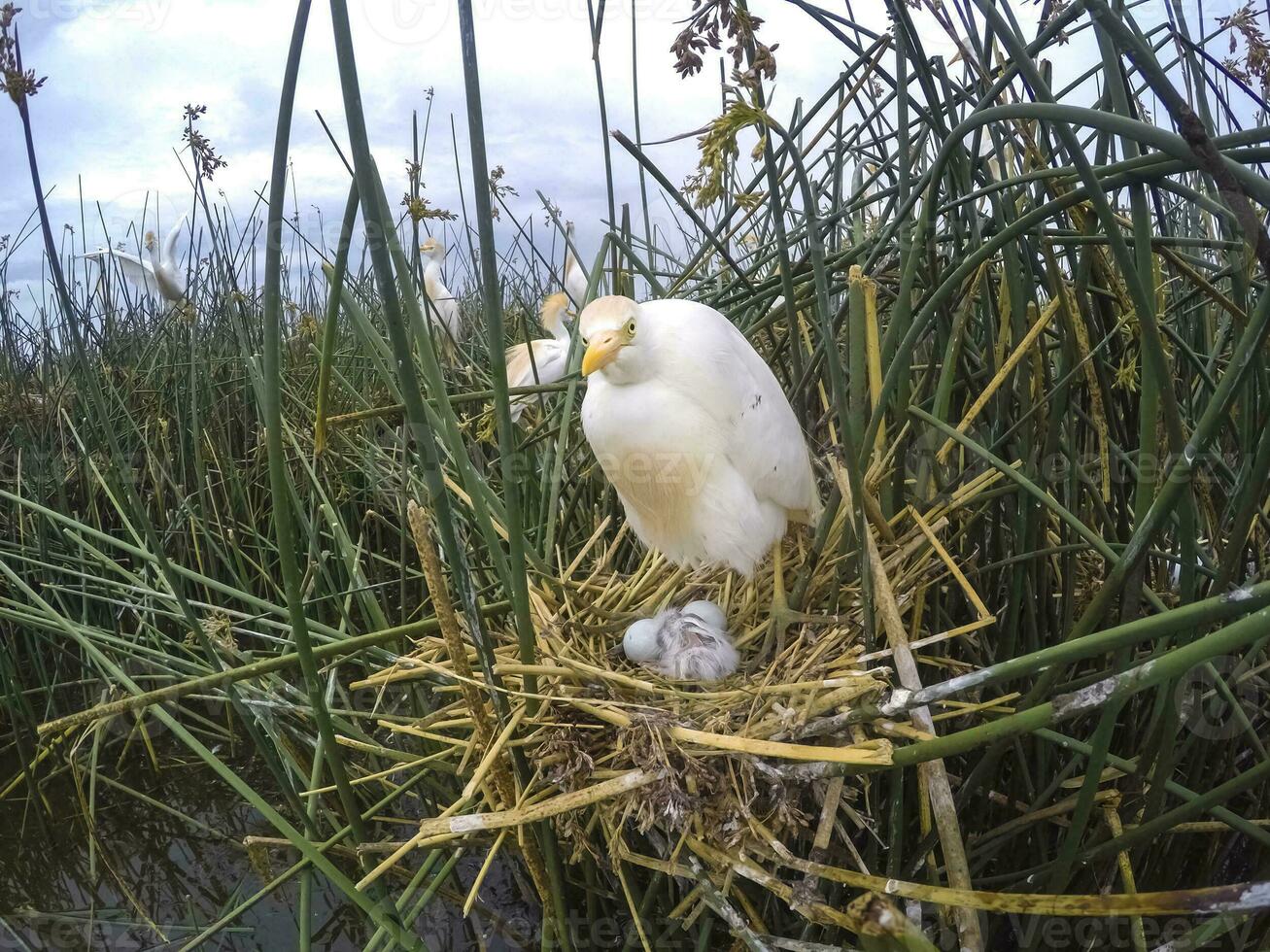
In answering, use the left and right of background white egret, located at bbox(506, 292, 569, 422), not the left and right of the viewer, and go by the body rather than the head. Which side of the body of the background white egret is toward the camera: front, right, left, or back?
right

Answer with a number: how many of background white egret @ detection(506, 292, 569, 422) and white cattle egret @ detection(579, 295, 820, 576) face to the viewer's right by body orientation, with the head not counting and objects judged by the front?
1

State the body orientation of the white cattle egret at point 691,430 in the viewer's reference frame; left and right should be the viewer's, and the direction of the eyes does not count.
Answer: facing the viewer and to the left of the viewer

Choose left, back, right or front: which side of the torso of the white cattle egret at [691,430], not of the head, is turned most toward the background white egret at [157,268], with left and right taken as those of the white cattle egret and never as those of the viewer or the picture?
right

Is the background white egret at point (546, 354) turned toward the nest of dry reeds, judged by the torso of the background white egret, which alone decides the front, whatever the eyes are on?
no

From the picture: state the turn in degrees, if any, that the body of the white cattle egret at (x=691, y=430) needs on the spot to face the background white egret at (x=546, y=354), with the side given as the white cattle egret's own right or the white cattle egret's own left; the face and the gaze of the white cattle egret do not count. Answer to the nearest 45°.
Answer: approximately 135° to the white cattle egret's own right

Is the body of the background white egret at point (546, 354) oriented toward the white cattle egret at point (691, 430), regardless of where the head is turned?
no

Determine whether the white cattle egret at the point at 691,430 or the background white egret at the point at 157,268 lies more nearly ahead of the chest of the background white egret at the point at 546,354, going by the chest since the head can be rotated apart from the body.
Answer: the white cattle egret

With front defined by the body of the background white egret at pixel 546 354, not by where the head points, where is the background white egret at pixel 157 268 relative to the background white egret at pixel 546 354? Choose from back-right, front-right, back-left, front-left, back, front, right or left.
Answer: back
